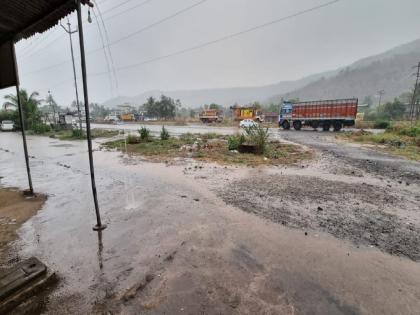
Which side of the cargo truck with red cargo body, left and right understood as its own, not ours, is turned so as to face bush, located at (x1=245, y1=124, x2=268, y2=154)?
left

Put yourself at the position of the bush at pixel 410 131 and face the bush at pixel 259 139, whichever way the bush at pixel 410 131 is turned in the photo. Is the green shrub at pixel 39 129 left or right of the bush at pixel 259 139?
right

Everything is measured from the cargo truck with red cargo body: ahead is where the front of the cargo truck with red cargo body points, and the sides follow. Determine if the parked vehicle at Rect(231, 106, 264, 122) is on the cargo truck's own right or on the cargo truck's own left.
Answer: on the cargo truck's own right

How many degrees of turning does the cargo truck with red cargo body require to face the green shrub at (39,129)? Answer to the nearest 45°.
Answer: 0° — it already faces it

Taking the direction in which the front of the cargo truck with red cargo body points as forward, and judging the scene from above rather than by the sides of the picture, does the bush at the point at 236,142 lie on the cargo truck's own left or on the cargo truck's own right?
on the cargo truck's own left

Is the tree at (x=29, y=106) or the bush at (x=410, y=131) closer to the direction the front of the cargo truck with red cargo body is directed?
the tree

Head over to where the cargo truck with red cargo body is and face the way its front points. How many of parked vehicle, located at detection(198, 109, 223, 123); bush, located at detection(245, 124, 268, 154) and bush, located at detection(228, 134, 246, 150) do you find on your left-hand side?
2

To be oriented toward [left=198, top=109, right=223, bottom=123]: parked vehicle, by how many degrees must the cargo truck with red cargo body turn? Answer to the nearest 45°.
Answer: approximately 45° to its right

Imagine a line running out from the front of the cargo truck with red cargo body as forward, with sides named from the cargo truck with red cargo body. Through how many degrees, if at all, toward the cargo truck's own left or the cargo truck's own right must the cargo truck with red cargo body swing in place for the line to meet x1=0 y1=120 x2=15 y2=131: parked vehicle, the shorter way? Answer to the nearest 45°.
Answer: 0° — it already faces it

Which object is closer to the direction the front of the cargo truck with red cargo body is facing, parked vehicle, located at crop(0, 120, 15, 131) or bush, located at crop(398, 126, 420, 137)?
the parked vehicle

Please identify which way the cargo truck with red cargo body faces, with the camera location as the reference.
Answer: facing to the left of the viewer
